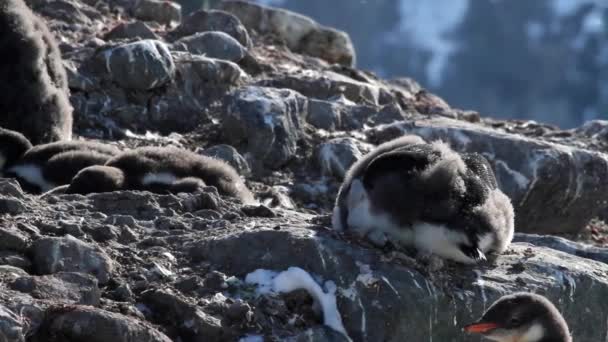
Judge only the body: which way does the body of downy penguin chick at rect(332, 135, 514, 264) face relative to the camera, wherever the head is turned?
to the viewer's right

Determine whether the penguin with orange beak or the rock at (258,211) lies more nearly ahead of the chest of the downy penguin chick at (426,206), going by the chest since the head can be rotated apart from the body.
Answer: the penguin with orange beak

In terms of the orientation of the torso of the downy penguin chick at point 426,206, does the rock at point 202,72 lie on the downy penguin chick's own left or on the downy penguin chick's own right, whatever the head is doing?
on the downy penguin chick's own left
